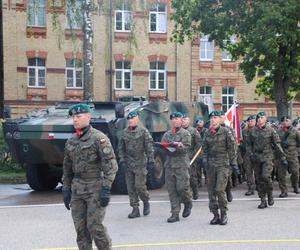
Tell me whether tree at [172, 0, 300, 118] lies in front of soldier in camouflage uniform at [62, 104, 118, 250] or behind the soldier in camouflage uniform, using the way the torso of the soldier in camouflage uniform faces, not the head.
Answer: behind

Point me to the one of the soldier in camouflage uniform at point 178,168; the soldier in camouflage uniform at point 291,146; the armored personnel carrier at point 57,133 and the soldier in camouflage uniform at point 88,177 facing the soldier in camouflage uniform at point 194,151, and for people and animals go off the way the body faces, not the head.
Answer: the soldier in camouflage uniform at point 291,146

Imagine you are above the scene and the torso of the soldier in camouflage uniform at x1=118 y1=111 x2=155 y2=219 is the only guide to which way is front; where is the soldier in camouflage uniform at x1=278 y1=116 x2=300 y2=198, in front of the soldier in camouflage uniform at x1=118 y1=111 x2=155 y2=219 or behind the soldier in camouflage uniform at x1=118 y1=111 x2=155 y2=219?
behind

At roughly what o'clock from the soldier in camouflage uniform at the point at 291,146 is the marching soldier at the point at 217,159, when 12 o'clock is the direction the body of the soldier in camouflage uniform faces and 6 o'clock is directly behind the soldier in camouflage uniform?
The marching soldier is roughly at 11 o'clock from the soldier in camouflage uniform.

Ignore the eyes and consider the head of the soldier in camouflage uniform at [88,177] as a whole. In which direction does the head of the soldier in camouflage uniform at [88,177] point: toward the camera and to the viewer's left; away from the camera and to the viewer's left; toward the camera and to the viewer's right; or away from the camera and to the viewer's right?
toward the camera and to the viewer's left

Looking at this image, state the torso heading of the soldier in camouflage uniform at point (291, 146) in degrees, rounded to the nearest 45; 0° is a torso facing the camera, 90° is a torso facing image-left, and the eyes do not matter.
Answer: approximately 45°

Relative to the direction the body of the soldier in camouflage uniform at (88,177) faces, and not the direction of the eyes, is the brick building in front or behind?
behind

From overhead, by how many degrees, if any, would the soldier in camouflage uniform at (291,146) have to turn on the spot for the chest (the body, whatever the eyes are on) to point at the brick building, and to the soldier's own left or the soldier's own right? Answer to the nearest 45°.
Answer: approximately 90° to the soldier's own right

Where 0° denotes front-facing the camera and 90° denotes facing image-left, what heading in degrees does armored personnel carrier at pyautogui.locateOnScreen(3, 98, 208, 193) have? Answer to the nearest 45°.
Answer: approximately 45°

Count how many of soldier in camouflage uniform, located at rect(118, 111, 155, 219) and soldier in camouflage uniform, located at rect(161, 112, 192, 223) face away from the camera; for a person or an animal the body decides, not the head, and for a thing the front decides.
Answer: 0

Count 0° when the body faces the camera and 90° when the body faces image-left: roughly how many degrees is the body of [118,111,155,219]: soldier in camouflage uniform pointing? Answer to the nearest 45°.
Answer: approximately 45°

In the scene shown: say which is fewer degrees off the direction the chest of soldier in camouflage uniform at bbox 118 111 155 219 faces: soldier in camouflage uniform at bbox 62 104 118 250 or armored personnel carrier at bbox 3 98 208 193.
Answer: the soldier in camouflage uniform

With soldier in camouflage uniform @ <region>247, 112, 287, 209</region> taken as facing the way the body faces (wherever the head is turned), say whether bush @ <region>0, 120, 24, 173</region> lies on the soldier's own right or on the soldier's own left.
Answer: on the soldier's own right
